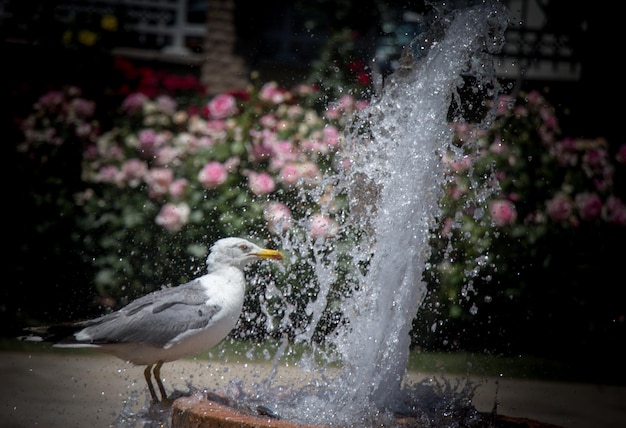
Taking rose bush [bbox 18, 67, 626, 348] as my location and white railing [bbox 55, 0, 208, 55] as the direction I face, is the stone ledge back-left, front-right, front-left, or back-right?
back-left

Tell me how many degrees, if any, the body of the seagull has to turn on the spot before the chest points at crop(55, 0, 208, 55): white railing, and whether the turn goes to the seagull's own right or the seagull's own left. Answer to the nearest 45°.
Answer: approximately 90° to the seagull's own left

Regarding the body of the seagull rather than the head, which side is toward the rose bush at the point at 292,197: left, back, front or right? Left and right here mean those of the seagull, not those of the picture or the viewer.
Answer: left

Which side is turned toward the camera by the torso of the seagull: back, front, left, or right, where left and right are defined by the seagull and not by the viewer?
right

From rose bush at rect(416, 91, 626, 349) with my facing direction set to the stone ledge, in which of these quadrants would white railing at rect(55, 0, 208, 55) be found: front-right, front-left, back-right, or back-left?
back-right

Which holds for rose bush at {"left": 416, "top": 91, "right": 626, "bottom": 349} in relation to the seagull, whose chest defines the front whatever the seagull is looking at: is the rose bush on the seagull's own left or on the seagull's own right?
on the seagull's own left

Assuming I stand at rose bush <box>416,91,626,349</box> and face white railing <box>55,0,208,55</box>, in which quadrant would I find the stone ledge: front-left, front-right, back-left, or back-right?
back-left
